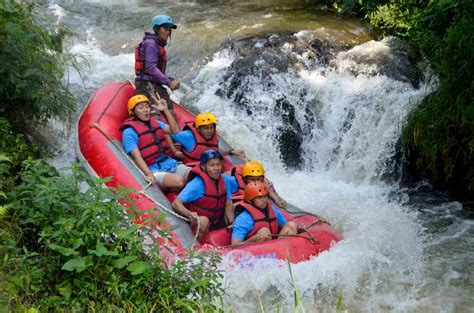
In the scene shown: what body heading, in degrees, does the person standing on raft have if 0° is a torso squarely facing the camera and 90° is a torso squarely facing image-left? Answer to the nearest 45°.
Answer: approximately 270°

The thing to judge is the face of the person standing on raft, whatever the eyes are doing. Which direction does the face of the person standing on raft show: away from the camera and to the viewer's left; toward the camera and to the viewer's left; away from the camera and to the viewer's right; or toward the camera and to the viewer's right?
toward the camera and to the viewer's right
